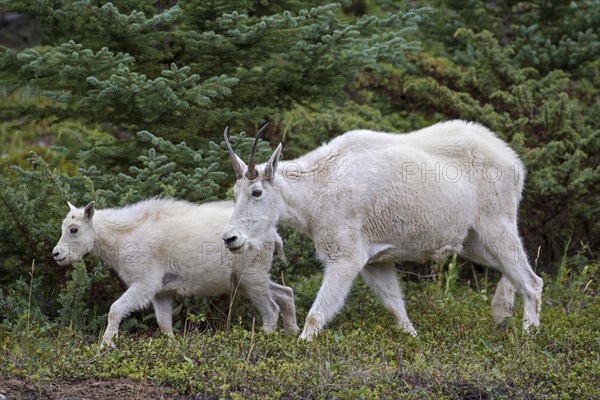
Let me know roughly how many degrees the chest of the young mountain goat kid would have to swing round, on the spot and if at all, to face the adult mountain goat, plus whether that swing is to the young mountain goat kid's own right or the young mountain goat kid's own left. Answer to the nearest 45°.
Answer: approximately 180°

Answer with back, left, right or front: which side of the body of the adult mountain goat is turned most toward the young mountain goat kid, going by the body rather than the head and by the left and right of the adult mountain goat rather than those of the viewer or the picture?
front

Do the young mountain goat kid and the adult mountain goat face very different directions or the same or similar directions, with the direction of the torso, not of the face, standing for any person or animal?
same or similar directions

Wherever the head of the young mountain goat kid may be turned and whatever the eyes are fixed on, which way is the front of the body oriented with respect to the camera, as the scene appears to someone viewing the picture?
to the viewer's left

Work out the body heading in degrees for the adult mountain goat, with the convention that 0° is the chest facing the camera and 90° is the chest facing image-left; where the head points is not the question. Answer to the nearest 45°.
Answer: approximately 90°

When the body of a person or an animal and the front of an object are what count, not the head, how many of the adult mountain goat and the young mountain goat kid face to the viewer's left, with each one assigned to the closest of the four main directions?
2
